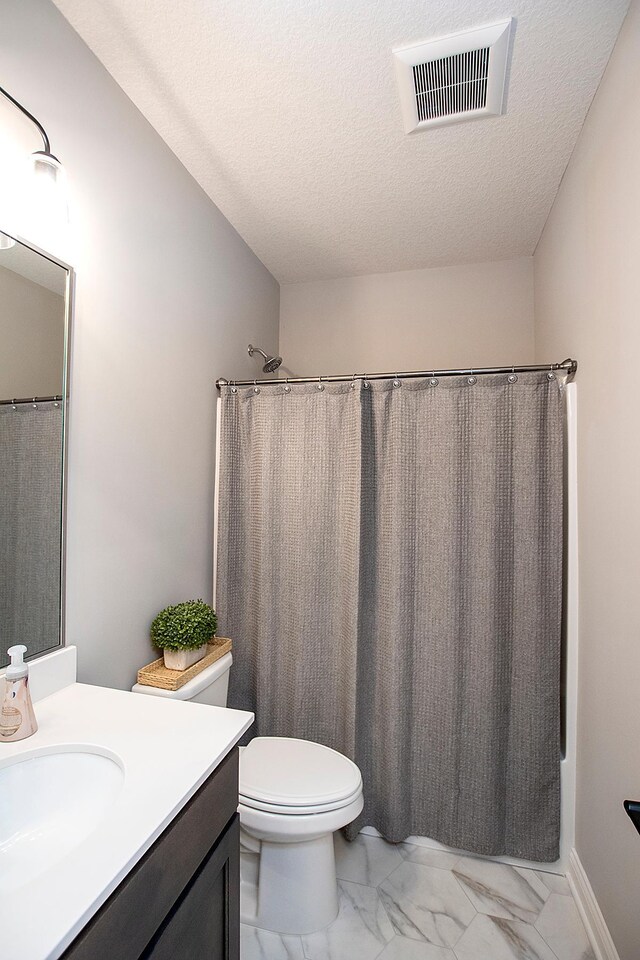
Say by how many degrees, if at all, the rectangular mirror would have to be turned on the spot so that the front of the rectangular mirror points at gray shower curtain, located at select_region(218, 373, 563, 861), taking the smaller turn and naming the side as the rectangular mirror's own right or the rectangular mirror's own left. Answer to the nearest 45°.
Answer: approximately 45° to the rectangular mirror's own left

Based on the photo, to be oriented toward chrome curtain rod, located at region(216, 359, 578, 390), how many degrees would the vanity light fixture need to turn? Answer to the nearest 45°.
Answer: approximately 45° to its left

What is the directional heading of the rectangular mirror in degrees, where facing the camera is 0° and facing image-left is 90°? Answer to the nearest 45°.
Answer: approximately 315°

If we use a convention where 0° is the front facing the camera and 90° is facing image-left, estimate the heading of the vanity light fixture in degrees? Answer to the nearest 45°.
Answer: approximately 315°

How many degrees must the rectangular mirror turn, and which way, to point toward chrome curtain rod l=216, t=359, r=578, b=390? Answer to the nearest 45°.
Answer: approximately 45° to its left
